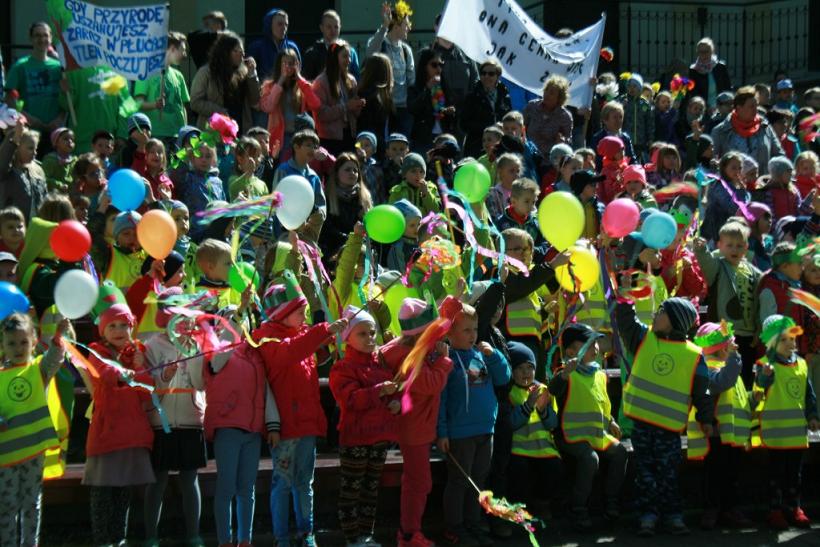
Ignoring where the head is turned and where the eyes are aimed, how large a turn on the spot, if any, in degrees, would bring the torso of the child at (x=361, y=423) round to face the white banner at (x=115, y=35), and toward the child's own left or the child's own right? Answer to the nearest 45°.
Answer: approximately 180°

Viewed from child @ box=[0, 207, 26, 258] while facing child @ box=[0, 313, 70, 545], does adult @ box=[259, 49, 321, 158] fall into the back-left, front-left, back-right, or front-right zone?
back-left

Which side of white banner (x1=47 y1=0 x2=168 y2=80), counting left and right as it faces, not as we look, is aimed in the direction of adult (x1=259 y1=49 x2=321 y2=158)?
left

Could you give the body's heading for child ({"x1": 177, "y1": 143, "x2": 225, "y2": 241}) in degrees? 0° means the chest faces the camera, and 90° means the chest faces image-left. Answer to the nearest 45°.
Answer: approximately 0°

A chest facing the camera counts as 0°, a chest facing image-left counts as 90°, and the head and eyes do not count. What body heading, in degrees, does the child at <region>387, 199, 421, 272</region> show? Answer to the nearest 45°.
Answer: approximately 315°

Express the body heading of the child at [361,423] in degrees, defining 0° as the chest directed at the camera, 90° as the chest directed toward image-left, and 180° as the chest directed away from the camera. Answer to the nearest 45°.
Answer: approximately 315°
